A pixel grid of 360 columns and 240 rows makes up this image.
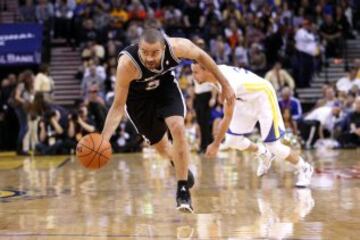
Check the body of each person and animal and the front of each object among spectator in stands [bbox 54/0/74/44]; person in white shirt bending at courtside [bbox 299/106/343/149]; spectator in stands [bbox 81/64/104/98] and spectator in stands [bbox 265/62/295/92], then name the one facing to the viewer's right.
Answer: person in white shirt bending at courtside [bbox 299/106/343/149]

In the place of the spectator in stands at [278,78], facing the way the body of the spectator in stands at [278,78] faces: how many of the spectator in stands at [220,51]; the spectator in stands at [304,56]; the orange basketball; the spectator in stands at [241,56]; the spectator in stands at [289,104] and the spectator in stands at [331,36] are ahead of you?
2

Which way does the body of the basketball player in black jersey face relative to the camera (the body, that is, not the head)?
toward the camera

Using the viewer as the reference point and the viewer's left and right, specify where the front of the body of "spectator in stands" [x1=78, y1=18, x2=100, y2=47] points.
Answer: facing the viewer

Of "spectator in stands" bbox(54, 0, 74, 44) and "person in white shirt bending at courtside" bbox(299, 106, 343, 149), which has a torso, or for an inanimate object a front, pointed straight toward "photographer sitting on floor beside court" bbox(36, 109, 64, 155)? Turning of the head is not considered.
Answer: "spectator in stands" bbox(54, 0, 74, 44)

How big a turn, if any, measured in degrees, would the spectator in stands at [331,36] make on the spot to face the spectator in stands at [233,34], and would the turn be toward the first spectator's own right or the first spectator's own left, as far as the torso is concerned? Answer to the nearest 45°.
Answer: approximately 45° to the first spectator's own right

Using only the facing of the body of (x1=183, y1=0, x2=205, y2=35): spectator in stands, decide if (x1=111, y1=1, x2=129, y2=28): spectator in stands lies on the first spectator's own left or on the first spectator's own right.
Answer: on the first spectator's own right

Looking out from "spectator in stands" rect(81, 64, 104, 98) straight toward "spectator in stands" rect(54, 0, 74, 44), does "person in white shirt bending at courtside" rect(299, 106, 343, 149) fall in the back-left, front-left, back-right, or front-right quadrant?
back-right

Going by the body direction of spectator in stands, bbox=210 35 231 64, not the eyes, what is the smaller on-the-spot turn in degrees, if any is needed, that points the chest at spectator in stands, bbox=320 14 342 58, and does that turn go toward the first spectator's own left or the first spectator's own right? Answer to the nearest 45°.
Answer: approximately 135° to the first spectator's own left

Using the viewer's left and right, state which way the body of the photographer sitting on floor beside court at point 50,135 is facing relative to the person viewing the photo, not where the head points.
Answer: facing the viewer and to the right of the viewer

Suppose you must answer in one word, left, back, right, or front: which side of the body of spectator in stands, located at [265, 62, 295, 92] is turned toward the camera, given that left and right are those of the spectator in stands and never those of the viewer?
front

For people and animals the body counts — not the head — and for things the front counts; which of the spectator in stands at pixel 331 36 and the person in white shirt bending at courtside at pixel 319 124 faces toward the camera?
the spectator in stands at pixel 331 36

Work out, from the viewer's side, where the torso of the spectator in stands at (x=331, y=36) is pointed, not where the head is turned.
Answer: toward the camera

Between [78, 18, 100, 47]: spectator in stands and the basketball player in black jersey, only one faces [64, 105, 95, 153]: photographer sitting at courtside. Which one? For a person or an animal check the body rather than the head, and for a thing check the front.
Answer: [78, 18, 100, 47]: spectator in stands
